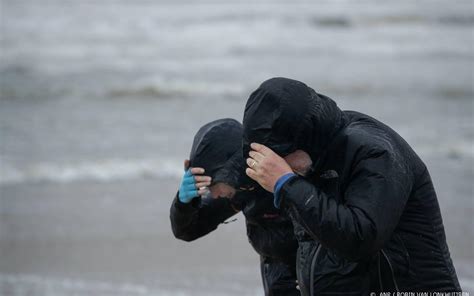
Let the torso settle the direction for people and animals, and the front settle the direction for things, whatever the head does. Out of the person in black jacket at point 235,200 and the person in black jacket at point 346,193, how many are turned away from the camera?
0

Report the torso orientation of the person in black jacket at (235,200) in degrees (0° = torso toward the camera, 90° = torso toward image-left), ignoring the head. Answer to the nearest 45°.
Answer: approximately 45°

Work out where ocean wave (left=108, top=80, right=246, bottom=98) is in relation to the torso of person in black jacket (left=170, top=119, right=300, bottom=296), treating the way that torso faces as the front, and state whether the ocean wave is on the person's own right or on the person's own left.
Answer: on the person's own right

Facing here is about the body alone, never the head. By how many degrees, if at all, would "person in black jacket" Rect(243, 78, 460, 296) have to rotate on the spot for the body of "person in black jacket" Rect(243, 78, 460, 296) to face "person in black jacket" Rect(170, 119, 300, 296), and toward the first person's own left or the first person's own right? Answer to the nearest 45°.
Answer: approximately 45° to the first person's own right

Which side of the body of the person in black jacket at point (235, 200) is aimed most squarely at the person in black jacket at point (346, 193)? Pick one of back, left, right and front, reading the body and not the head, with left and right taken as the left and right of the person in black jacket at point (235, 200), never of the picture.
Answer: left

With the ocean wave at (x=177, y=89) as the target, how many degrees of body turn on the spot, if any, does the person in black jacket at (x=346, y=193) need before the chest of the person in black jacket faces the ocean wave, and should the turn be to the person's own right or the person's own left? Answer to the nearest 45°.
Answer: approximately 90° to the person's own right

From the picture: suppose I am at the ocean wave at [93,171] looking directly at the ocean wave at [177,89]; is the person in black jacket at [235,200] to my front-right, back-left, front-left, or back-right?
back-right

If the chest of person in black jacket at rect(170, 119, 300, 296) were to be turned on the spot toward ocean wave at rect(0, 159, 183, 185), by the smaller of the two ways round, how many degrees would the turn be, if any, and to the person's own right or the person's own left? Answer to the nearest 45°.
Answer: approximately 135° to the person's own right

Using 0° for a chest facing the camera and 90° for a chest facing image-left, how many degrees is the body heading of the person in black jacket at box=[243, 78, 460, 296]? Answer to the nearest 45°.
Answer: approximately 90°
